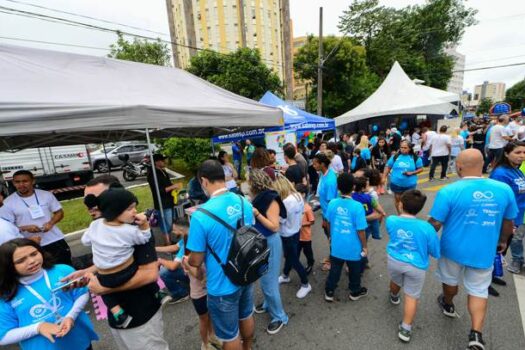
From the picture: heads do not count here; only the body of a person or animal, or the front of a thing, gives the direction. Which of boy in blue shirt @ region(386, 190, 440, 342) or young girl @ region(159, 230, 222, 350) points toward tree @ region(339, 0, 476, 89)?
the boy in blue shirt

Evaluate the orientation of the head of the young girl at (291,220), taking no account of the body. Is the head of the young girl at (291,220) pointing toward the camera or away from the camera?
away from the camera

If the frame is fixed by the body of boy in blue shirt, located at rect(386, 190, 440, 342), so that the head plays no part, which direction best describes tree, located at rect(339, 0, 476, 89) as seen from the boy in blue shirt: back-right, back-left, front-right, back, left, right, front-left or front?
front

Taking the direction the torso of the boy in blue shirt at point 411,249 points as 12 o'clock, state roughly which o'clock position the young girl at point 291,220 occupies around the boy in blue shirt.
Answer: The young girl is roughly at 9 o'clock from the boy in blue shirt.

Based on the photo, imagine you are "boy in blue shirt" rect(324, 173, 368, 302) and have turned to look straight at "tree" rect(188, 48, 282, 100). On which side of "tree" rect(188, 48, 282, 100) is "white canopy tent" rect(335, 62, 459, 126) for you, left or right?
right

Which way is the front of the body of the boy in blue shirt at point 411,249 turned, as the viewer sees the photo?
away from the camera

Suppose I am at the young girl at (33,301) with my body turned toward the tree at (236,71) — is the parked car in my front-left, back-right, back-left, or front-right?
front-left

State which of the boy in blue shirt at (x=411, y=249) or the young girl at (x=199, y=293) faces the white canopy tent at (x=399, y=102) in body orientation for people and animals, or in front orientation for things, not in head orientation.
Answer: the boy in blue shirt

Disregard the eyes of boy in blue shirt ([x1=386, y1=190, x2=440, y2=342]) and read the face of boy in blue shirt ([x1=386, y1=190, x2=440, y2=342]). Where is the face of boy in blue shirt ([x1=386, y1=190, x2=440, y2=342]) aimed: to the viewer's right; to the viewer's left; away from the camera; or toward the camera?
away from the camera

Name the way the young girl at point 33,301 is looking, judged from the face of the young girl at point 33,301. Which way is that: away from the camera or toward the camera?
toward the camera

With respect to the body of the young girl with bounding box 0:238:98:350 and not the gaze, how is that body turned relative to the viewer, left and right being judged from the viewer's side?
facing the viewer and to the right of the viewer

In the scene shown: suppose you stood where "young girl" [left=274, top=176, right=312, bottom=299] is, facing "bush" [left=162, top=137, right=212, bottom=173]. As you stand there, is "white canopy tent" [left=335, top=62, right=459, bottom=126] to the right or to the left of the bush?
right
